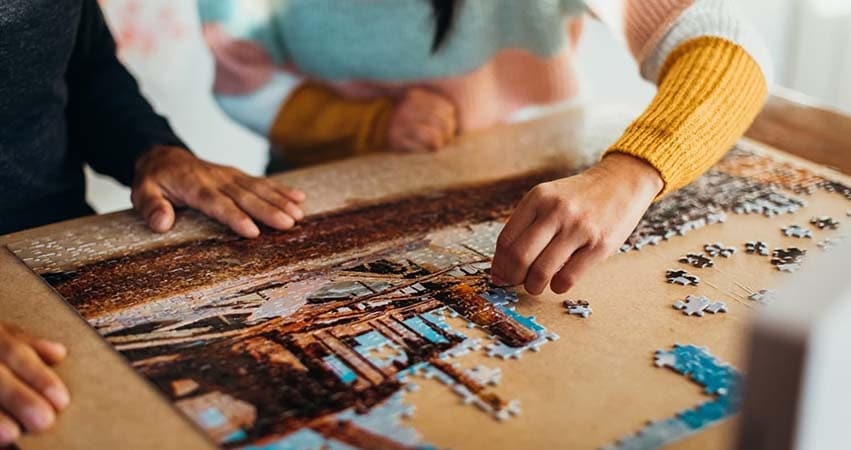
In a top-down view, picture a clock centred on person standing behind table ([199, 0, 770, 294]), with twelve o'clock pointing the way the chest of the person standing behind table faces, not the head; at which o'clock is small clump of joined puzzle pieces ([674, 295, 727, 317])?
The small clump of joined puzzle pieces is roughly at 11 o'clock from the person standing behind table.

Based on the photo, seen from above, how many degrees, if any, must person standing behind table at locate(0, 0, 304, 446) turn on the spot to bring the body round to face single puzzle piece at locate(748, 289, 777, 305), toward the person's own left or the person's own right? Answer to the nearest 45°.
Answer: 0° — they already face it

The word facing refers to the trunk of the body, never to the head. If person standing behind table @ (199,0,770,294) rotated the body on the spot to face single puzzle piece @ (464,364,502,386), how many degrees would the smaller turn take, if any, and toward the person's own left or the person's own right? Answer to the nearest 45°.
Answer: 0° — they already face it

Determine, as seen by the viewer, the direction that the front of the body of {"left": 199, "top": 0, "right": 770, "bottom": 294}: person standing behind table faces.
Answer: toward the camera

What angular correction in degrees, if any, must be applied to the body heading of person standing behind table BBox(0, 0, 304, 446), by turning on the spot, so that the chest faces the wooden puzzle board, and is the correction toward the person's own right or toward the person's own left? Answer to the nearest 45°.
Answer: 0° — they already face it

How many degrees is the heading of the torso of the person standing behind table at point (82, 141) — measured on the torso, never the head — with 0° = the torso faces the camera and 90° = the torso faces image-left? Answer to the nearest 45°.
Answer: approximately 315°

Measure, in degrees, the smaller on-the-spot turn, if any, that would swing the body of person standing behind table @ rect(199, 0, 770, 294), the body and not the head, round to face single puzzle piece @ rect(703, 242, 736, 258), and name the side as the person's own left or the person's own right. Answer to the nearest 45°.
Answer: approximately 45° to the person's own left

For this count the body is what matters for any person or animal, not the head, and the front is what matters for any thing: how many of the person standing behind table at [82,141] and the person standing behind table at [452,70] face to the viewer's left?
0

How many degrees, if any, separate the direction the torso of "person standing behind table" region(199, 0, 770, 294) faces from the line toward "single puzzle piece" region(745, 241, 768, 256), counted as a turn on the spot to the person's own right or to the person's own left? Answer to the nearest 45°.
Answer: approximately 45° to the person's own left

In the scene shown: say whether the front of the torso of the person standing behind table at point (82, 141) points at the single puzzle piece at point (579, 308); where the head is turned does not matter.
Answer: yes

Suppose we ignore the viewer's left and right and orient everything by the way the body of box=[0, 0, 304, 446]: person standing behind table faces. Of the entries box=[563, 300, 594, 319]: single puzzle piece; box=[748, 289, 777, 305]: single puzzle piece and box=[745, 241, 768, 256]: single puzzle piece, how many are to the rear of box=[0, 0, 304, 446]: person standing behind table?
0

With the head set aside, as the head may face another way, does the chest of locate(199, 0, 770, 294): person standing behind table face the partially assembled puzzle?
yes
